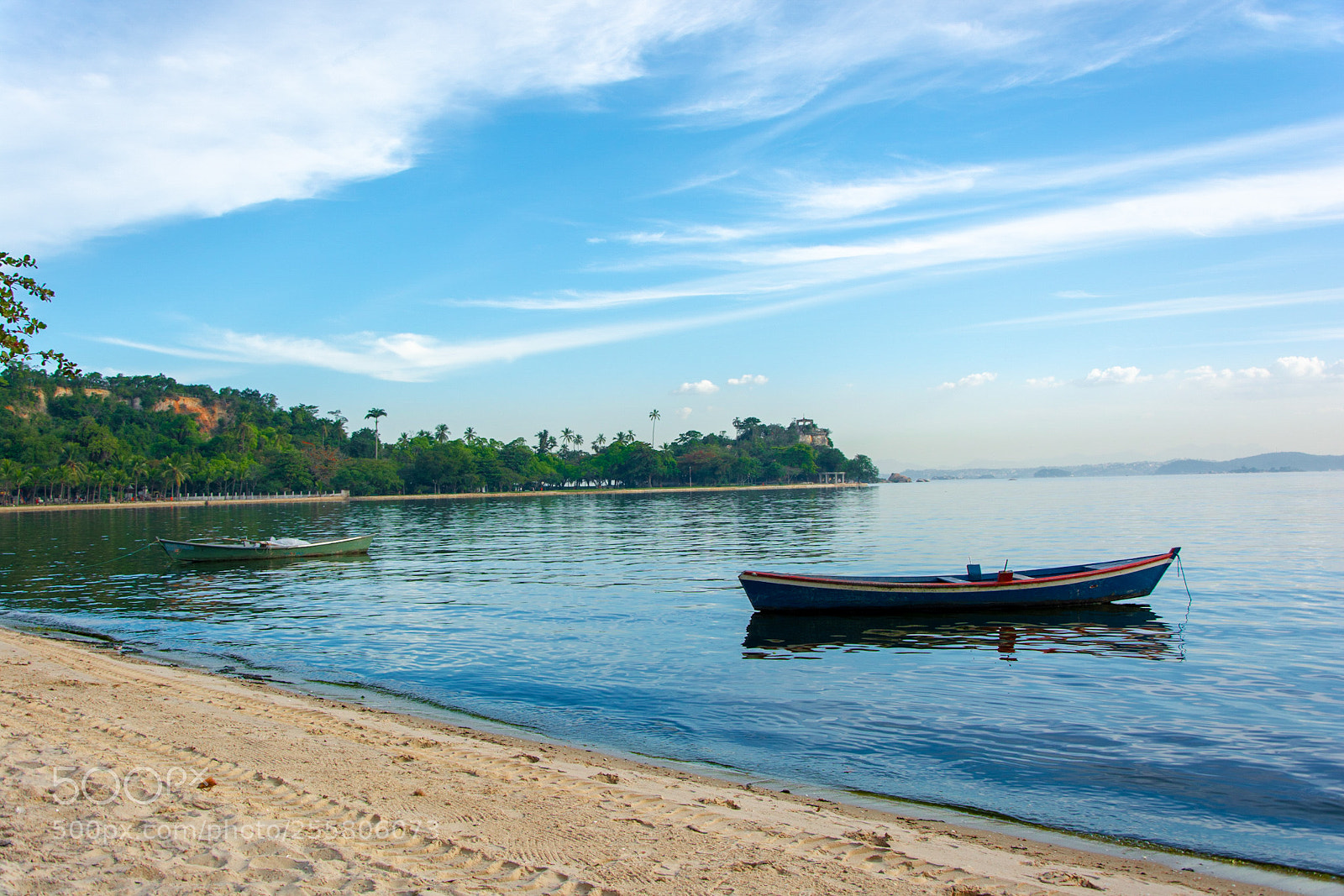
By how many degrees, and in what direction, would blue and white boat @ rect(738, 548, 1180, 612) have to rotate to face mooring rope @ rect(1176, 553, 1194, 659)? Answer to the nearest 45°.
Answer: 0° — it already faces it

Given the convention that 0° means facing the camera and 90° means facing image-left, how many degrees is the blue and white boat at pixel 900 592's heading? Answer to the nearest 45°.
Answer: approximately 270°
